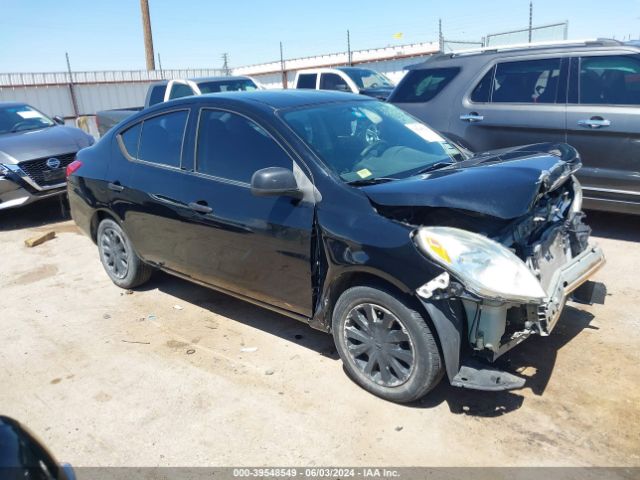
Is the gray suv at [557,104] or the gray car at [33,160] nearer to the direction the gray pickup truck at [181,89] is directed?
the gray suv

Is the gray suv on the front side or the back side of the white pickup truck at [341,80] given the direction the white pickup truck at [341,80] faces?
on the front side

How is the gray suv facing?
to the viewer's right

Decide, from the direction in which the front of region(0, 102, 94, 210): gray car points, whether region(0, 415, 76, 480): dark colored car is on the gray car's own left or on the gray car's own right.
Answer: on the gray car's own right

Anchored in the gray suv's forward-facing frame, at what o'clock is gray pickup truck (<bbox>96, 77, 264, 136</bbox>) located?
The gray pickup truck is roughly at 7 o'clock from the gray suv.

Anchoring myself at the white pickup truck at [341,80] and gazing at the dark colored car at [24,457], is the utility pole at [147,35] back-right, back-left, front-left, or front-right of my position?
back-right

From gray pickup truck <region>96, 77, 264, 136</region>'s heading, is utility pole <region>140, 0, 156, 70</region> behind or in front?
behind

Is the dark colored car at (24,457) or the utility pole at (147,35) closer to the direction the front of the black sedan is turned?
the dark colored car

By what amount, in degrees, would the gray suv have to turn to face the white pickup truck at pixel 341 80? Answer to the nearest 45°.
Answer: approximately 135° to its left

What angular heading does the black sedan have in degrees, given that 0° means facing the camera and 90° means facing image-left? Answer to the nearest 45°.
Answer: approximately 315°

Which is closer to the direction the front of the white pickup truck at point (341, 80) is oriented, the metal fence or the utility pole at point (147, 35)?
the metal fence

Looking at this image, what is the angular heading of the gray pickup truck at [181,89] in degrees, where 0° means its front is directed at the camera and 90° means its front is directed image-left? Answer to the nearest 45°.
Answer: approximately 315°
